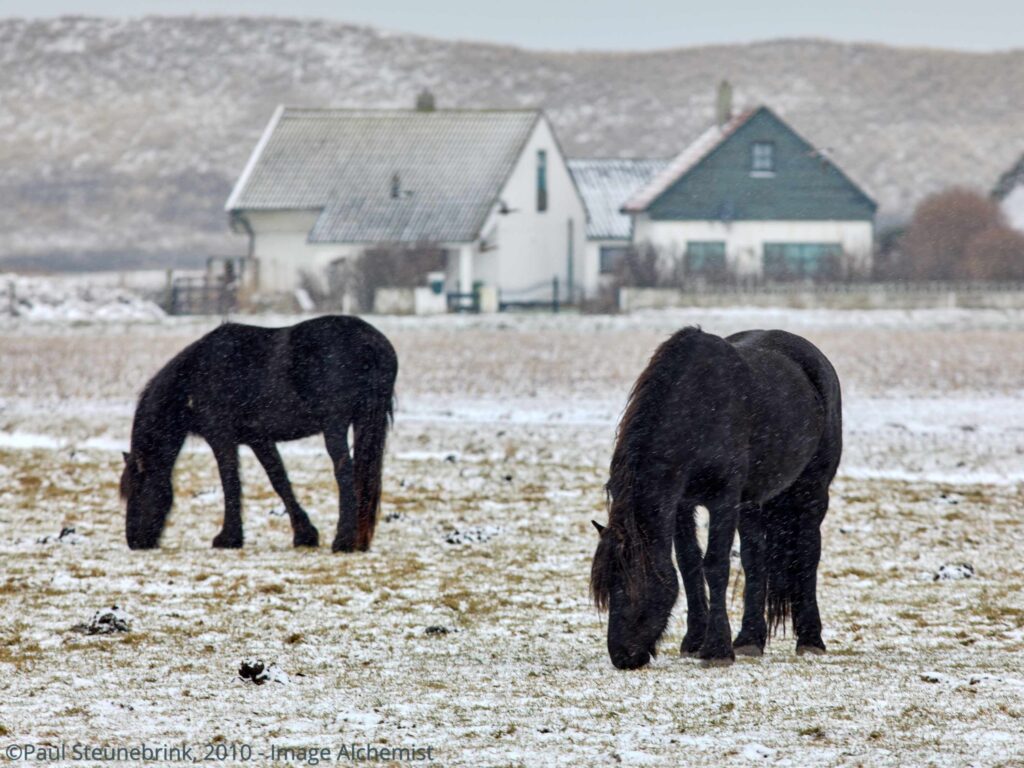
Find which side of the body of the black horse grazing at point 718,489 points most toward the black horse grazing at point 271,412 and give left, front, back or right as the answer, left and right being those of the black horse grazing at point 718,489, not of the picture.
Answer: right

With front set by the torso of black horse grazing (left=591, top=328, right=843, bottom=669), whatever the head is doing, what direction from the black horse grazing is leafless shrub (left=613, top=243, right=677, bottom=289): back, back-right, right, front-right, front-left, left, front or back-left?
back-right

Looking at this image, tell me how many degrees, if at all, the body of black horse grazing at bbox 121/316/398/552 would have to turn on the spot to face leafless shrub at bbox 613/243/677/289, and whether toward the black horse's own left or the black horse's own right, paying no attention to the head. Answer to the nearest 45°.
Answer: approximately 90° to the black horse's own right

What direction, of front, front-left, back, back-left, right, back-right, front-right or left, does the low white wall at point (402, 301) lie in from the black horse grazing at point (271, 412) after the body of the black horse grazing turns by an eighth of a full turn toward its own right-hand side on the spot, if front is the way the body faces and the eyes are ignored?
front-right

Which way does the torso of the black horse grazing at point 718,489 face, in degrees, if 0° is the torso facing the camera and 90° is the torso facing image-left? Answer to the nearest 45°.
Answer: approximately 45°

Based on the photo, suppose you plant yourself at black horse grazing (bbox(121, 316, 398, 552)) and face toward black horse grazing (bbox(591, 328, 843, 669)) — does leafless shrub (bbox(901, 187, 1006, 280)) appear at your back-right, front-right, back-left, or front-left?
back-left

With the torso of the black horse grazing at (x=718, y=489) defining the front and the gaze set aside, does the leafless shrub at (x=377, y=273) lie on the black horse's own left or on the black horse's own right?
on the black horse's own right

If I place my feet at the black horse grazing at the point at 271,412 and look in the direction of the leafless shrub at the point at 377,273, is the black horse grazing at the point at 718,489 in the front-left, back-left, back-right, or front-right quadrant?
back-right

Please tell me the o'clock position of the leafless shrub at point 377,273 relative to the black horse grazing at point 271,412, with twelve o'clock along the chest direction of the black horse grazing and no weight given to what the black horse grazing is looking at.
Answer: The leafless shrub is roughly at 3 o'clock from the black horse grazing.

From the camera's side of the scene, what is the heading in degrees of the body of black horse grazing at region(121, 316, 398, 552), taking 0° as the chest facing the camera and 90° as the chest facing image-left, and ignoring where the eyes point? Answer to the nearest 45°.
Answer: approximately 90°

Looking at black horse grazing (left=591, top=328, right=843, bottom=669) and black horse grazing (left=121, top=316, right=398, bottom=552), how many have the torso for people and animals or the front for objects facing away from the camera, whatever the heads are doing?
0

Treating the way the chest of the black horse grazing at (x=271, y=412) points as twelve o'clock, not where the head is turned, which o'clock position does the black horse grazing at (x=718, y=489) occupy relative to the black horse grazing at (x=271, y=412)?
the black horse grazing at (x=718, y=489) is roughly at 8 o'clock from the black horse grazing at (x=271, y=412).
